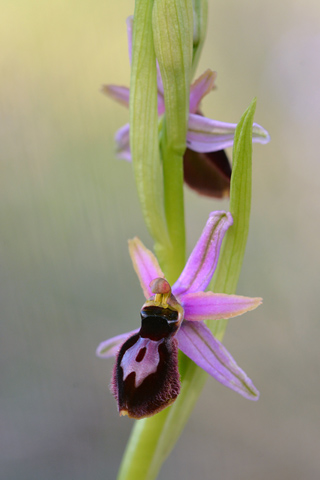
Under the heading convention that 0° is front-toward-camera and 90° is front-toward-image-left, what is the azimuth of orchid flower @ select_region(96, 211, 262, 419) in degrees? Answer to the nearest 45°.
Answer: approximately 45°
